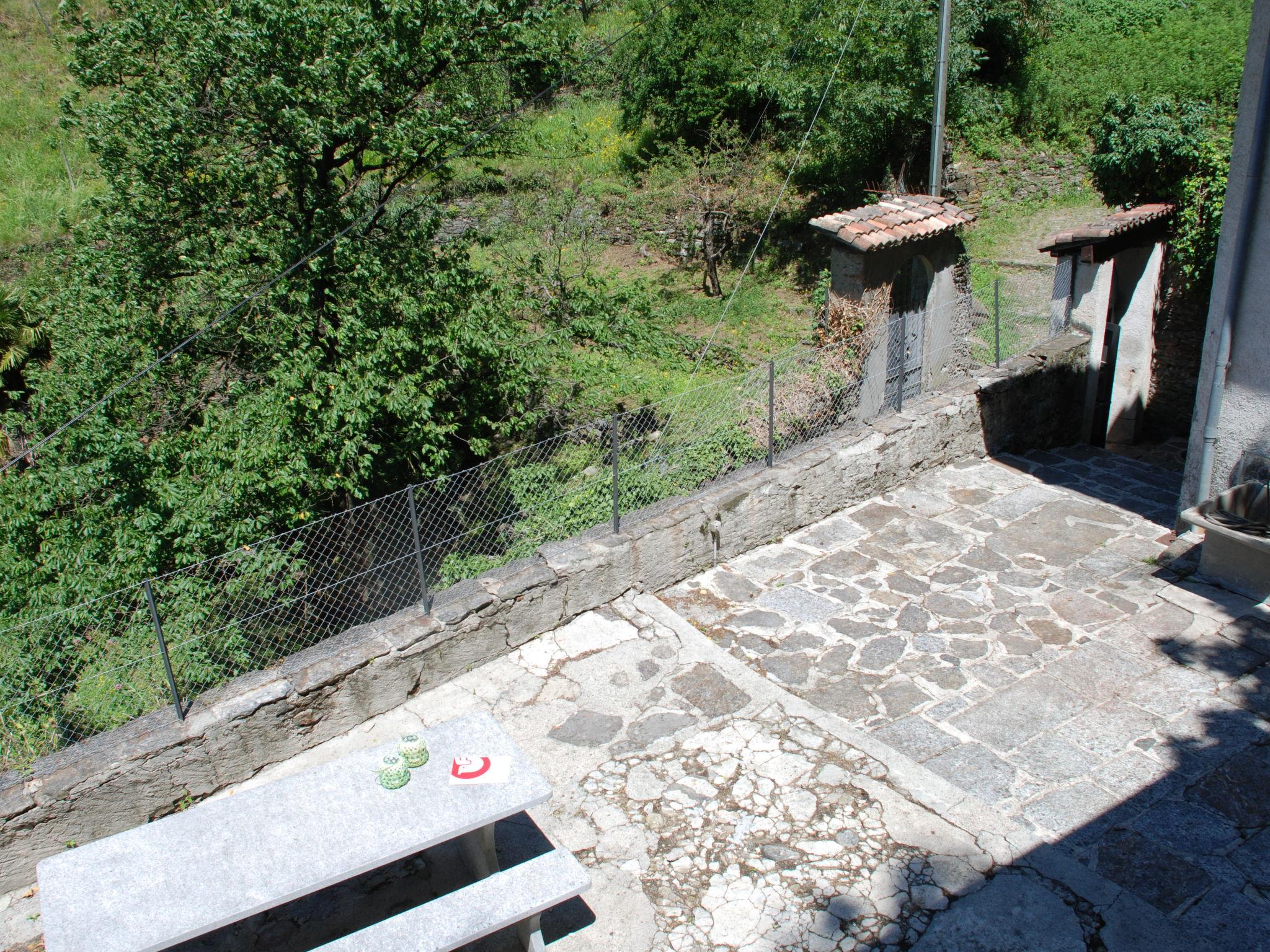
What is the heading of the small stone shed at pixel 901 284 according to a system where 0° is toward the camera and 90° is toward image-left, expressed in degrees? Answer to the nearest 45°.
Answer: approximately 315°

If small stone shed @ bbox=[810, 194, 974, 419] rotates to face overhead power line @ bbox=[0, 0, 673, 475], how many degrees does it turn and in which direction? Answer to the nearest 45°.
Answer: approximately 90° to its right

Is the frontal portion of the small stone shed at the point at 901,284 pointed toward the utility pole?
no

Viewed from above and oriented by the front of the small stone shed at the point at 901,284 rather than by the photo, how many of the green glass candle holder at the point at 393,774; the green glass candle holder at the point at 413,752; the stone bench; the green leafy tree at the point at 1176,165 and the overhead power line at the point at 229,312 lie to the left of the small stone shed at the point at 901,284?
1

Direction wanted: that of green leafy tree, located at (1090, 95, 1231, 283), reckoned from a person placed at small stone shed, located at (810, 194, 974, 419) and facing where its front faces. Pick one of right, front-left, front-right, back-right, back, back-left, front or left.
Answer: left

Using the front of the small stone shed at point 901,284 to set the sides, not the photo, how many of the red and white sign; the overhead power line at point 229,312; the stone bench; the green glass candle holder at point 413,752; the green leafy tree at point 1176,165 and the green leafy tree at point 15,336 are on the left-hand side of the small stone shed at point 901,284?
1

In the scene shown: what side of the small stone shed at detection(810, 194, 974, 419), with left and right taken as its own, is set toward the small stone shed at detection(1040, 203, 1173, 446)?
left

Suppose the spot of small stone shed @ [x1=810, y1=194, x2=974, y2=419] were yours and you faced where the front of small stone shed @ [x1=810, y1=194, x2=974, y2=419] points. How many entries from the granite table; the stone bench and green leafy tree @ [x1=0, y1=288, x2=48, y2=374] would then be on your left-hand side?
0

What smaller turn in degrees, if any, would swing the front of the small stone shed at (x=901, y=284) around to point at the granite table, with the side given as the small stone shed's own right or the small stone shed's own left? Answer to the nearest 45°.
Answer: approximately 45° to the small stone shed's own right

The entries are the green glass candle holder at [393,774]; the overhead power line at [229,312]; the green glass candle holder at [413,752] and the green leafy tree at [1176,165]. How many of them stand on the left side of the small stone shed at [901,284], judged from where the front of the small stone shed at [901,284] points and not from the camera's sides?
1

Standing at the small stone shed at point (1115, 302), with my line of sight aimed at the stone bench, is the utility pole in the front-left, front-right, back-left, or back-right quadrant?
back-right

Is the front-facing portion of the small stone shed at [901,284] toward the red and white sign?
no

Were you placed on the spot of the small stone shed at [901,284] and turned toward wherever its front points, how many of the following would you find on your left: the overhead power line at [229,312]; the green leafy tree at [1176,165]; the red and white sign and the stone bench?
1

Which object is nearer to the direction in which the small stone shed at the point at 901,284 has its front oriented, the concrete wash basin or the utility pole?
the concrete wash basin

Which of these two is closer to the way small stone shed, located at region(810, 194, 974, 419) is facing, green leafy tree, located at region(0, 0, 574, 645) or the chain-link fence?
the chain-link fence

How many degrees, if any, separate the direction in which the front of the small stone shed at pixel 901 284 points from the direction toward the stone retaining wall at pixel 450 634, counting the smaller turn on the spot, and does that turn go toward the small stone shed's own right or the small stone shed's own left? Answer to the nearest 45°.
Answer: approximately 90° to the small stone shed's own right

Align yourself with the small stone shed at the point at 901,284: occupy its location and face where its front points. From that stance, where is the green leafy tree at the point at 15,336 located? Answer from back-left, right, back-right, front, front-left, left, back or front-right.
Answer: back-right
